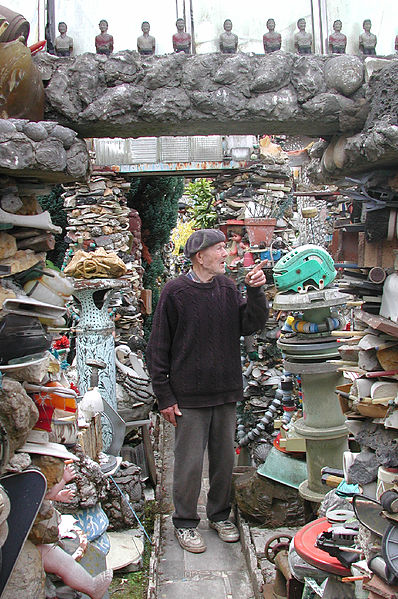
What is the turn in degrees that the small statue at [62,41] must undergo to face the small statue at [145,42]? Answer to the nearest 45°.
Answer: approximately 90° to its left

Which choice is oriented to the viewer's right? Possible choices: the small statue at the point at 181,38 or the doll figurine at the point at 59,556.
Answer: the doll figurine

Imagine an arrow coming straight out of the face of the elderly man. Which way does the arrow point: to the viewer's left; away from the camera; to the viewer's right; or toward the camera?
to the viewer's right

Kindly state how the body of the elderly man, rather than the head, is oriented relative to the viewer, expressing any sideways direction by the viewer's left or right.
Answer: facing the viewer and to the right of the viewer

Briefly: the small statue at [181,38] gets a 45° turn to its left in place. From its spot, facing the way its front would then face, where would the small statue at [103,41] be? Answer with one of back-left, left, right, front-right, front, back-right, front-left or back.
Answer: back-right
